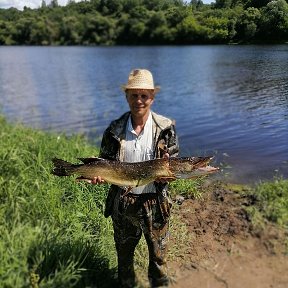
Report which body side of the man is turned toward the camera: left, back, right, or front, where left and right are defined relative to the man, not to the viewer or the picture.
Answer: front

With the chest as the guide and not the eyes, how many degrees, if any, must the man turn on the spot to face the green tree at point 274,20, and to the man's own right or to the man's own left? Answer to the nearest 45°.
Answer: approximately 180°

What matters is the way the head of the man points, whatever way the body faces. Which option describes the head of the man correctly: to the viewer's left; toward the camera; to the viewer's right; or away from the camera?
toward the camera
